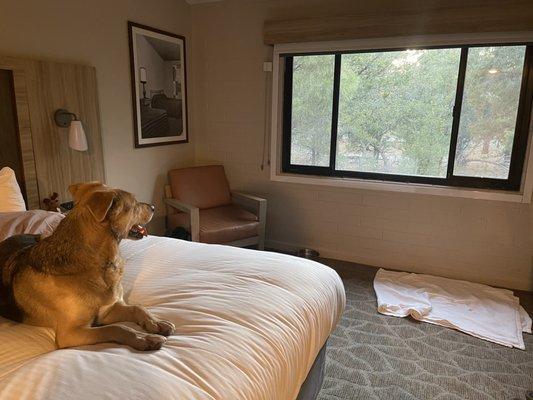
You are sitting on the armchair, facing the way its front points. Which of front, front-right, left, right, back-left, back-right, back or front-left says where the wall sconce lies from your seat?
right

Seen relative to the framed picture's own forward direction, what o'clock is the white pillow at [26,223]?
The white pillow is roughly at 2 o'clock from the framed picture.

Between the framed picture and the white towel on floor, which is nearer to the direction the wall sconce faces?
the white towel on floor

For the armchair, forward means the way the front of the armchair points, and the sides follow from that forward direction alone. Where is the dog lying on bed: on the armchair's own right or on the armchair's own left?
on the armchair's own right

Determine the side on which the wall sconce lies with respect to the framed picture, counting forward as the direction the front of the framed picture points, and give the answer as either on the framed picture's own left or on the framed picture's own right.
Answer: on the framed picture's own right

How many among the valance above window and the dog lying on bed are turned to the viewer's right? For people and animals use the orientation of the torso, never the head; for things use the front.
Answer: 1

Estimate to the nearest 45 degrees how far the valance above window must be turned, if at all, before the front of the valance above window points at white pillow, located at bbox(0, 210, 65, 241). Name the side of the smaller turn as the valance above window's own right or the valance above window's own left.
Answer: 0° — it already faces it

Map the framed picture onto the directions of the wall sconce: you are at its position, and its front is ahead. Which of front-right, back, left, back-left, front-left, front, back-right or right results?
left

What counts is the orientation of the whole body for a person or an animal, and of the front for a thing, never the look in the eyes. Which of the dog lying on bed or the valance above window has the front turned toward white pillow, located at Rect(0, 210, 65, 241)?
the valance above window

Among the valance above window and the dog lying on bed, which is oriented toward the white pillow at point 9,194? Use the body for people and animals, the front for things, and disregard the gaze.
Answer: the valance above window

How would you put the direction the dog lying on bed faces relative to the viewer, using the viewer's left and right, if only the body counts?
facing to the right of the viewer
